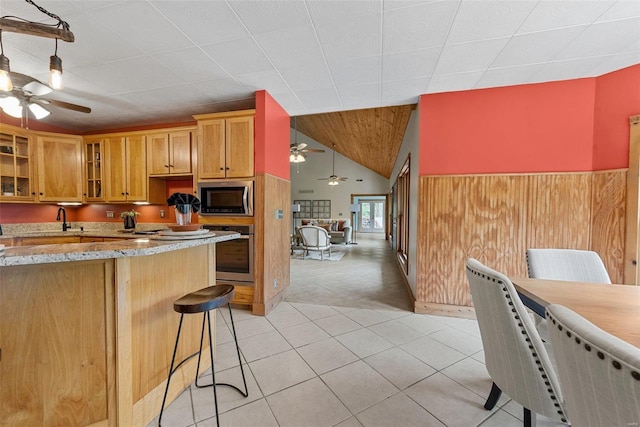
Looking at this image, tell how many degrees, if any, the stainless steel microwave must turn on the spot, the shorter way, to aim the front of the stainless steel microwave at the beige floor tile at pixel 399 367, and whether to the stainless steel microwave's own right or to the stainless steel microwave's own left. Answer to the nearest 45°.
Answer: approximately 45° to the stainless steel microwave's own left

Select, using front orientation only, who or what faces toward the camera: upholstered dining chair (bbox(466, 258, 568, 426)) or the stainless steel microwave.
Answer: the stainless steel microwave

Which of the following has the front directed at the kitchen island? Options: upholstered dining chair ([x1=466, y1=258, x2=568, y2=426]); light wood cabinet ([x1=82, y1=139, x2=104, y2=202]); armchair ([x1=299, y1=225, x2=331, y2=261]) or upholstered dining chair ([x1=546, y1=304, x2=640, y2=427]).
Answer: the light wood cabinet

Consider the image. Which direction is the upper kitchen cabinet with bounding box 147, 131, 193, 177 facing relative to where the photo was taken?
toward the camera

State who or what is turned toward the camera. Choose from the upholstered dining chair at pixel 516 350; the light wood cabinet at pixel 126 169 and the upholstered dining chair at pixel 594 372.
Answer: the light wood cabinet

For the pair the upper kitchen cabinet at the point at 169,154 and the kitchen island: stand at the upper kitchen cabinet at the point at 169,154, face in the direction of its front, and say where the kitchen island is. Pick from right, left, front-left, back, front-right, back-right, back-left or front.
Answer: front

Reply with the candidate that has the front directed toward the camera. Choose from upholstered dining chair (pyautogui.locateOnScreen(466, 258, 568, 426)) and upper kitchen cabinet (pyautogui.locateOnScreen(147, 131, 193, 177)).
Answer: the upper kitchen cabinet

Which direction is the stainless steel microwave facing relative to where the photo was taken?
toward the camera

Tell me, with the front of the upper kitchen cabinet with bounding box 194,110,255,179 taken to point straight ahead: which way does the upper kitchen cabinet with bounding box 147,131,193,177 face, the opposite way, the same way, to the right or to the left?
the same way

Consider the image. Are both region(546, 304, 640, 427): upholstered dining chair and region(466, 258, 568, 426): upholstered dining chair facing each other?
no

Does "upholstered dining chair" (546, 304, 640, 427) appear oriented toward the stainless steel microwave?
no

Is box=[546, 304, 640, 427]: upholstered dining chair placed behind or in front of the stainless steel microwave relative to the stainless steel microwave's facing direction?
in front

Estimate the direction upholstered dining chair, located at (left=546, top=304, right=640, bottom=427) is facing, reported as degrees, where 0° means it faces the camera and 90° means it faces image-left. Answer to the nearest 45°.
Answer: approximately 225°
